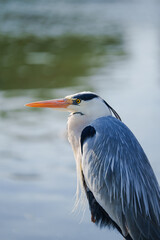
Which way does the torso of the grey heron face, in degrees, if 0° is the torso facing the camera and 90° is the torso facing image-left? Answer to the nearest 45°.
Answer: approximately 90°
